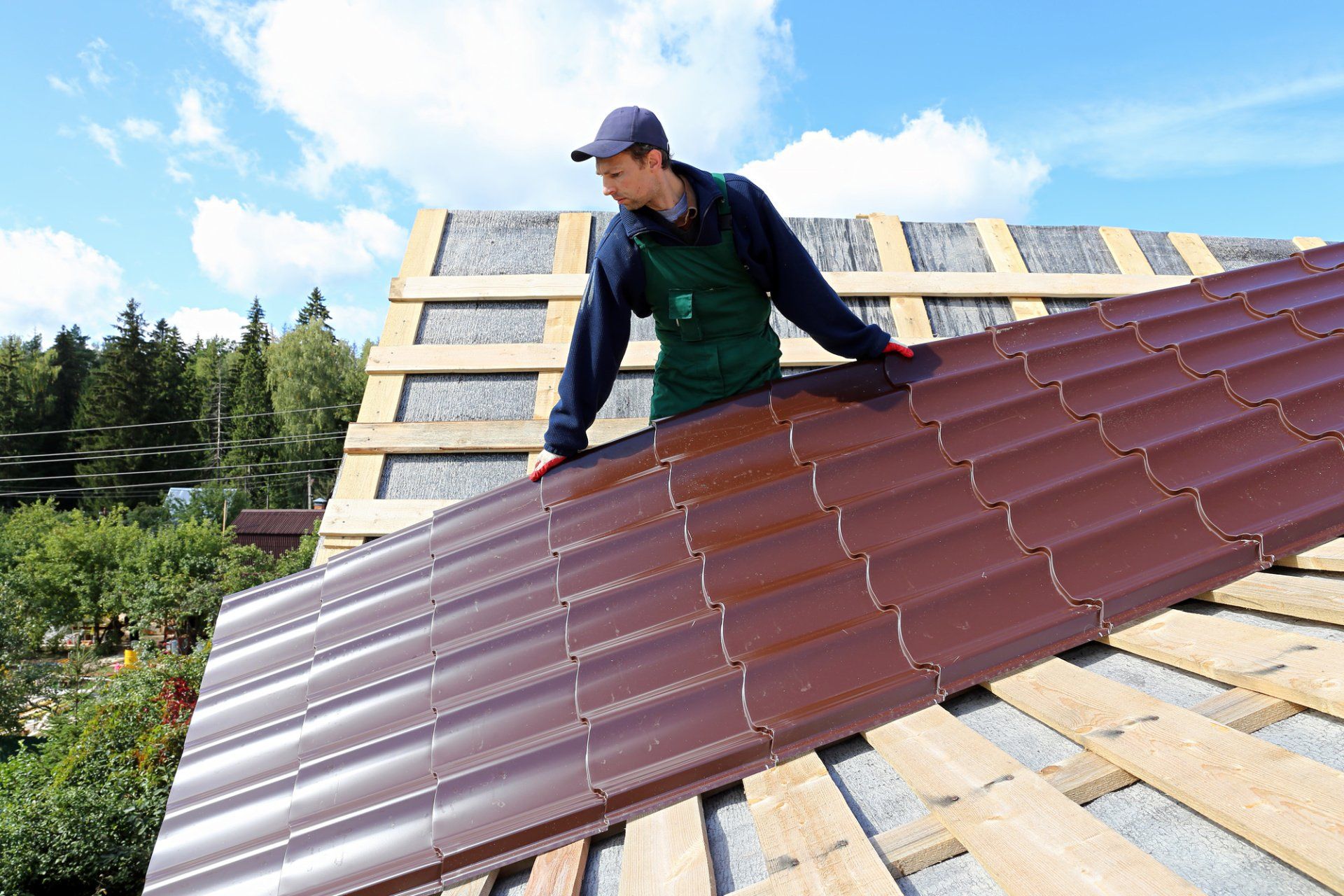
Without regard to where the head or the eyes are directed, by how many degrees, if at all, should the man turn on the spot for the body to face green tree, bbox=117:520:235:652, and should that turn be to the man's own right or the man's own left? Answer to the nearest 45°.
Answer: approximately 135° to the man's own right

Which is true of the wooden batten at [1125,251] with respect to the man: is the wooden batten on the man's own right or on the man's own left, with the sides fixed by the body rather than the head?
on the man's own left

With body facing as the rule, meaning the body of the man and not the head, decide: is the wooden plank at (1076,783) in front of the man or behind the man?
in front

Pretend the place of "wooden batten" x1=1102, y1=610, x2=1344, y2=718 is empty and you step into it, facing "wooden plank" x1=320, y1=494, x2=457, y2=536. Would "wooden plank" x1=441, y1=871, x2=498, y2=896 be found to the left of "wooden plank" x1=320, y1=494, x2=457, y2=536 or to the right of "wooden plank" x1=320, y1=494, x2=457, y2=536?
left

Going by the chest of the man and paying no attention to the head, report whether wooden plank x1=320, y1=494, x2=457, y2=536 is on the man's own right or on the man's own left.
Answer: on the man's own right

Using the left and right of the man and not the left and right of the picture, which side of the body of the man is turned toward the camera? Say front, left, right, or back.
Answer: front

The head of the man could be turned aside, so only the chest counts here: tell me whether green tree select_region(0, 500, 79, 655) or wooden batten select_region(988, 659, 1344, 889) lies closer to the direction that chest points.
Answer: the wooden batten

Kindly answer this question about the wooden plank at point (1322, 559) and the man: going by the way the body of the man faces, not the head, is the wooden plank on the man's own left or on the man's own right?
on the man's own left

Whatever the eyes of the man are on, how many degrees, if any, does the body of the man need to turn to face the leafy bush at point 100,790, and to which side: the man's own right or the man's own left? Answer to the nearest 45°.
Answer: approximately 135° to the man's own right

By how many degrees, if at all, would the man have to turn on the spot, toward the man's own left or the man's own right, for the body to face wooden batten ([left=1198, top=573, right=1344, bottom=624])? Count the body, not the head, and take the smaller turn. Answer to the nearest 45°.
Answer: approximately 45° to the man's own left
